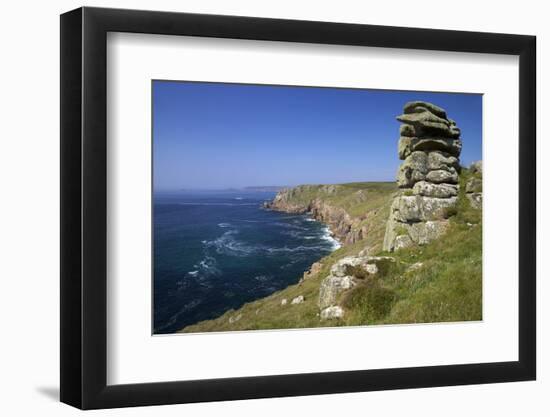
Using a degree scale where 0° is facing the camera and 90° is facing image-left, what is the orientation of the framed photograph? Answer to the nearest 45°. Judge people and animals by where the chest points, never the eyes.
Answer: approximately 315°
